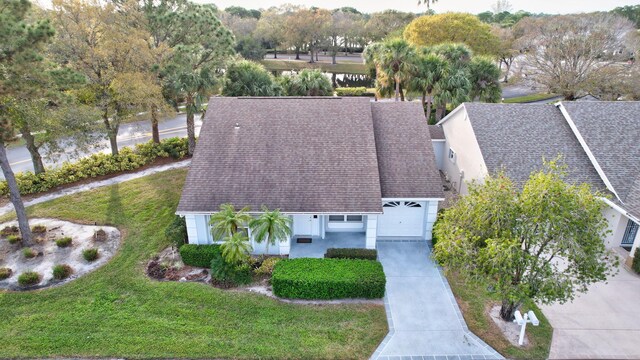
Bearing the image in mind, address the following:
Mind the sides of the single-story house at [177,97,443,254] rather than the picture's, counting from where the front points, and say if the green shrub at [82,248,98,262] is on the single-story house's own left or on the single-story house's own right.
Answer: on the single-story house's own right

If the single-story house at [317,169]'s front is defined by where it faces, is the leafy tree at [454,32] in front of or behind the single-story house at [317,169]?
behind

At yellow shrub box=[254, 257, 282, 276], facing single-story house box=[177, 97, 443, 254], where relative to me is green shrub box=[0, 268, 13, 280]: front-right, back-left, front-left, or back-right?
back-left

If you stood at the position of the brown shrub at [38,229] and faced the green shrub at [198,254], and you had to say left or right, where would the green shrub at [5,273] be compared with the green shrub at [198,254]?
right

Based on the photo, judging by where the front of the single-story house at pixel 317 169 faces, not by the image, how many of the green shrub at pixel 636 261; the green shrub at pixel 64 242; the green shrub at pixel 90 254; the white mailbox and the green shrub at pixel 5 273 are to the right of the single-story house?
3

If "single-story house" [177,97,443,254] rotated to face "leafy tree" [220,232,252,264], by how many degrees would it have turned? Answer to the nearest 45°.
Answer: approximately 45° to its right

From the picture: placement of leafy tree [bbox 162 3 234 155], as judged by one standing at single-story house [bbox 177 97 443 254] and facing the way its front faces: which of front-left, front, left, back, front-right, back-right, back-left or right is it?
back-right

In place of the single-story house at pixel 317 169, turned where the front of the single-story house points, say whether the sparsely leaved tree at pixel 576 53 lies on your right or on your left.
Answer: on your left

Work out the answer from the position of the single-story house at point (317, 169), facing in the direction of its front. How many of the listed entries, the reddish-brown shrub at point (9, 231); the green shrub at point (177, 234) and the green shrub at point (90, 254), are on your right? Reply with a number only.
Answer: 3

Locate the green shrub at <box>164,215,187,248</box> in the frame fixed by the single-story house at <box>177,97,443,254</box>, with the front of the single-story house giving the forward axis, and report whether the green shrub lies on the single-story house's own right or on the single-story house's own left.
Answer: on the single-story house's own right

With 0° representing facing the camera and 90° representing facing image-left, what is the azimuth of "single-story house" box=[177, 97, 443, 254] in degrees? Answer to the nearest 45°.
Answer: approximately 0°

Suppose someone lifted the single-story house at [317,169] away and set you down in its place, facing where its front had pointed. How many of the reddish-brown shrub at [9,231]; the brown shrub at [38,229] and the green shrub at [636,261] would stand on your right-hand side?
2

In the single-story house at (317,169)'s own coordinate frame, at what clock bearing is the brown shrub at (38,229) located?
The brown shrub is roughly at 3 o'clock from the single-story house.

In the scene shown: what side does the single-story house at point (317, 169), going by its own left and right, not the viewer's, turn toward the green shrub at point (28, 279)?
right
